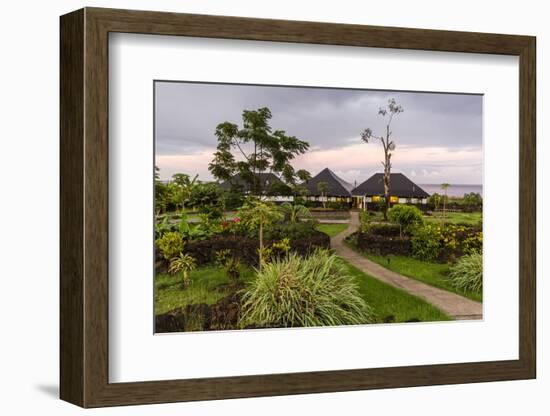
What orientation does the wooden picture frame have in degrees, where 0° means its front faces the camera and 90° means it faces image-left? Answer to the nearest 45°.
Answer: approximately 315°
